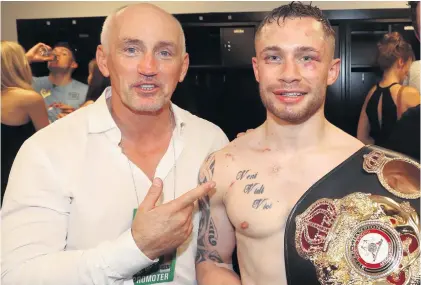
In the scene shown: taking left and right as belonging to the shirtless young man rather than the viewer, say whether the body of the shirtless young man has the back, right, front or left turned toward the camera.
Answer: front

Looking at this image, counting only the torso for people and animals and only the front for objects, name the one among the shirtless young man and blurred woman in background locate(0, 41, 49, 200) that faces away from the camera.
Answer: the blurred woman in background

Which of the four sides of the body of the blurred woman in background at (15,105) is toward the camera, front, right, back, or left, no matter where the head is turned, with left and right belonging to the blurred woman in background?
back

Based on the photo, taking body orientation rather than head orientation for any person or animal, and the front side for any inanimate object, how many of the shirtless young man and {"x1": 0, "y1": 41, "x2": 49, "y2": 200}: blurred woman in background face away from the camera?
1

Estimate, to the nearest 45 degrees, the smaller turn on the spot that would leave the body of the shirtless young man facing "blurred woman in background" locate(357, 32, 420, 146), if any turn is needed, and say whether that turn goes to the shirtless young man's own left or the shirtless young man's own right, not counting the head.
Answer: approximately 180°

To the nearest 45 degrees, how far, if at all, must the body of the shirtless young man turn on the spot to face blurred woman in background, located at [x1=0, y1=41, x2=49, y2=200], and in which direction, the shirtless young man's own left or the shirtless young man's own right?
approximately 135° to the shirtless young man's own right
